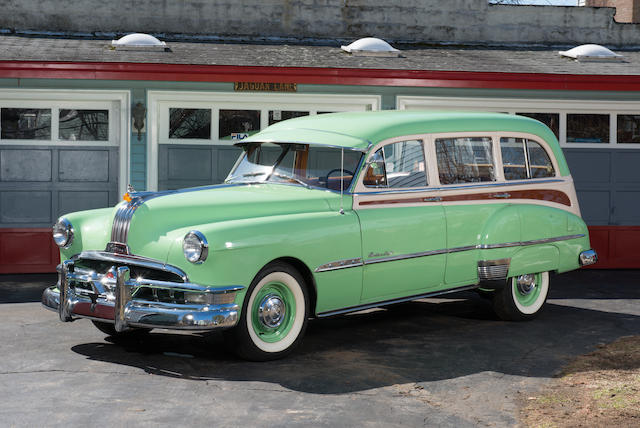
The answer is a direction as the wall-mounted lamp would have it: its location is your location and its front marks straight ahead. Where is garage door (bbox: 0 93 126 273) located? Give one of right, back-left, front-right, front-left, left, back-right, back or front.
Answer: right

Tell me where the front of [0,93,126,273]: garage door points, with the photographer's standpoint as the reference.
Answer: facing the viewer

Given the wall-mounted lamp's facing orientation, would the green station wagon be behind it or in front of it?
in front

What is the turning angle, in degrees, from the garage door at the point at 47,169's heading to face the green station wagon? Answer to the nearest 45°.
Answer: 0° — it already faces it

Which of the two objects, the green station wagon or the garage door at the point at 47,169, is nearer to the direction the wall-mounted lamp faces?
the green station wagon

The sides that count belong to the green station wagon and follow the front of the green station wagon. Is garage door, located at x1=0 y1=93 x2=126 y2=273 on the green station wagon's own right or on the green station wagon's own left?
on the green station wagon's own right

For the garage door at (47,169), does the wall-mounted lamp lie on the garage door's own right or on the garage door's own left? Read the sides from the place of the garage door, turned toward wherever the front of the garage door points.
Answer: on the garage door's own left

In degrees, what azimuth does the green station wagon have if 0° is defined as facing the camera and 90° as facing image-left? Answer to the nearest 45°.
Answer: approximately 45°

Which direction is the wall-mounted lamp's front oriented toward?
toward the camera

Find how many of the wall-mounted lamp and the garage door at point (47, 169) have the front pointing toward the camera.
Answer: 2

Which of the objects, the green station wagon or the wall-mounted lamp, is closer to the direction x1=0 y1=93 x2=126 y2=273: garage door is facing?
the green station wagon
